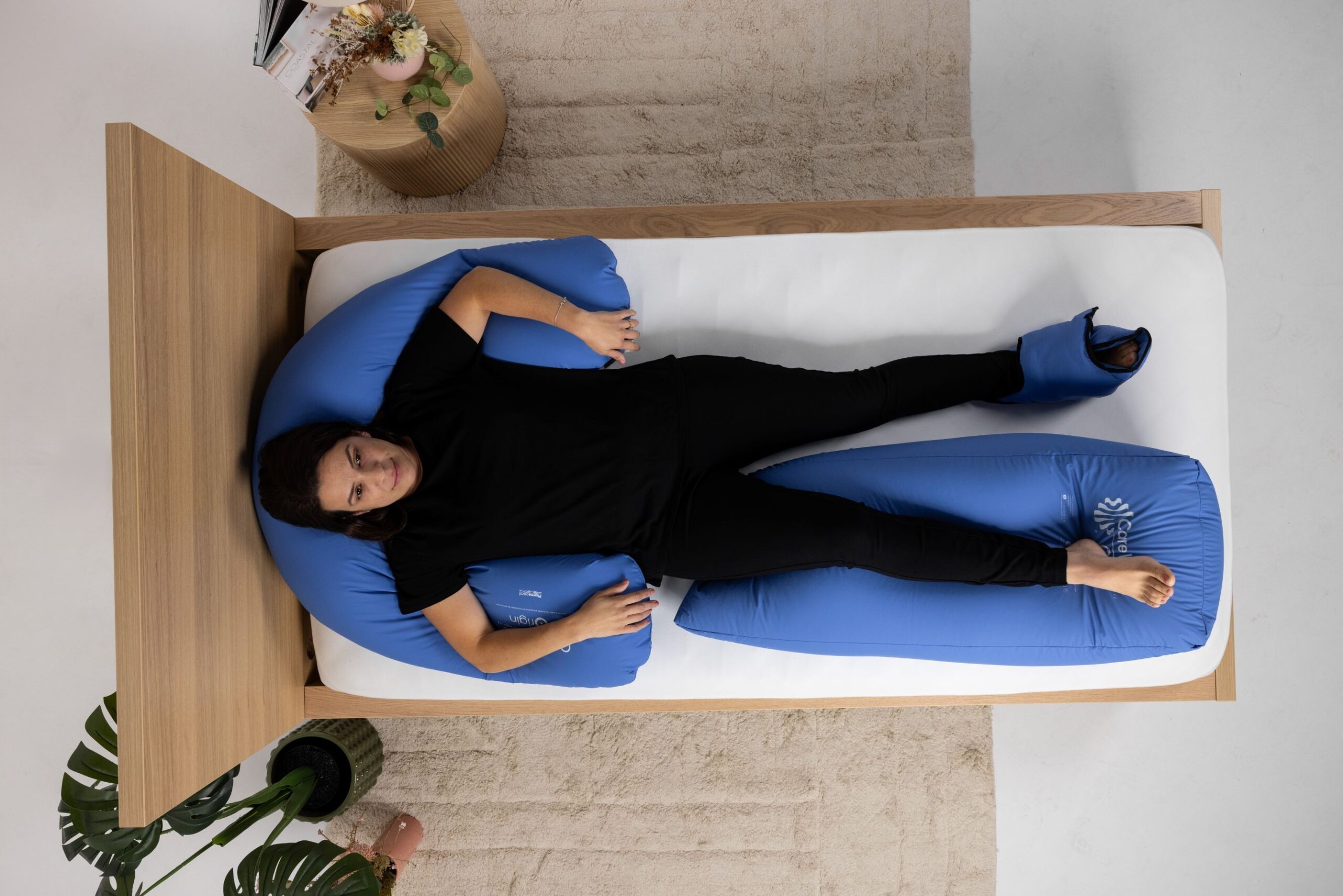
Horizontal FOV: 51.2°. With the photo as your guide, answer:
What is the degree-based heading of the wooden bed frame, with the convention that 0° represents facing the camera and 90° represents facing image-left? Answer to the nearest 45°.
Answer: approximately 270°
